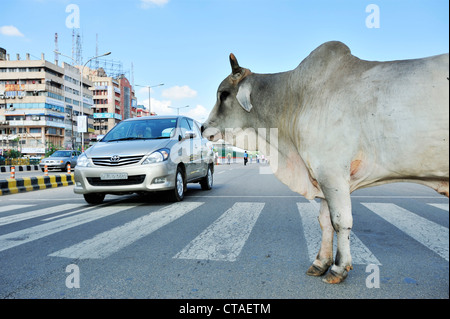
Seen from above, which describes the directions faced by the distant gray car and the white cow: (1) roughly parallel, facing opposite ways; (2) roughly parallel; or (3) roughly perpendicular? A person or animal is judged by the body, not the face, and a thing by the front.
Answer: roughly perpendicular

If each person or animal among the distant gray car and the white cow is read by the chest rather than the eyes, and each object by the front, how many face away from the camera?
0

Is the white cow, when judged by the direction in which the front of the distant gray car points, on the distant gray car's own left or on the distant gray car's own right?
on the distant gray car's own left

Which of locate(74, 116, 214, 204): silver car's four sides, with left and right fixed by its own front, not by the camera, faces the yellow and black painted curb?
right

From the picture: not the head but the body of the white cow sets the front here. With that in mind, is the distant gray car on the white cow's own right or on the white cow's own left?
on the white cow's own right

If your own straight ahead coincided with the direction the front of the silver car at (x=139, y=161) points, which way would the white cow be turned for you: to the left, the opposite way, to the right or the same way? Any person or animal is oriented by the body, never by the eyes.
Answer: to the right

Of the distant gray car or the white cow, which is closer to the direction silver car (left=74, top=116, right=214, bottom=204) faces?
the white cow

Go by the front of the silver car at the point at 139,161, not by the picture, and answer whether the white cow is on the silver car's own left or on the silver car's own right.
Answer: on the silver car's own left

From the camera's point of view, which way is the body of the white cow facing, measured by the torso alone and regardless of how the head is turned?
to the viewer's left

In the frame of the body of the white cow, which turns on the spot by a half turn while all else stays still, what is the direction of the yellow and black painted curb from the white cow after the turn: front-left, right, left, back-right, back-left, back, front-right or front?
back-left

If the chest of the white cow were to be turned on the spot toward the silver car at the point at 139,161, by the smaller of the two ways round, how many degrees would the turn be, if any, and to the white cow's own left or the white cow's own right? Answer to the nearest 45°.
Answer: approximately 45° to the white cow's own right

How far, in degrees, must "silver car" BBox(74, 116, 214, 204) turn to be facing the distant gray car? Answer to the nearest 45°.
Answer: approximately 135° to its right

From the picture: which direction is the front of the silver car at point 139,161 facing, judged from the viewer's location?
facing the viewer and to the left of the viewer

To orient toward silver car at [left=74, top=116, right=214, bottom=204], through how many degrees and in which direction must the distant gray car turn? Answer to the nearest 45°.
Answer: approximately 45° to its left
